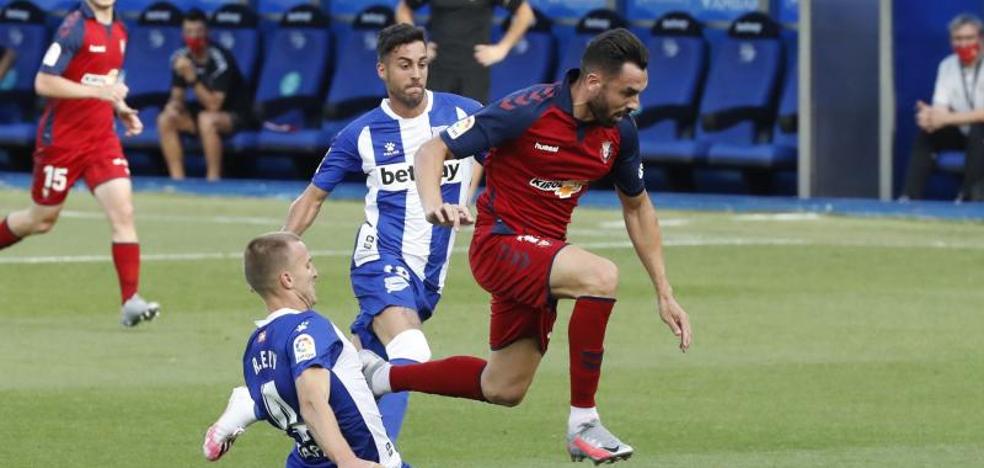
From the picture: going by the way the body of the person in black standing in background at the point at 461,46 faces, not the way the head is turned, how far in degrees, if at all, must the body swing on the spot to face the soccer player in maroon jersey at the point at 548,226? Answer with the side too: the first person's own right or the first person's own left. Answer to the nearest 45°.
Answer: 0° — they already face them

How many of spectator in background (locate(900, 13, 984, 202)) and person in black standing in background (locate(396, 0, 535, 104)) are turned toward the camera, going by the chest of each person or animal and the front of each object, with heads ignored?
2

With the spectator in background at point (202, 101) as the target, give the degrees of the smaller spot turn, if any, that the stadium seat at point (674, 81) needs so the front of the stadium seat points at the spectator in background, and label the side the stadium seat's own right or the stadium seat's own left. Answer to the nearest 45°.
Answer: approximately 45° to the stadium seat's own right

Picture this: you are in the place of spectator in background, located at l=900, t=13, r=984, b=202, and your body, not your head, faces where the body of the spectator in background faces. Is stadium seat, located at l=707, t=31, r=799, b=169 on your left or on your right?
on your right

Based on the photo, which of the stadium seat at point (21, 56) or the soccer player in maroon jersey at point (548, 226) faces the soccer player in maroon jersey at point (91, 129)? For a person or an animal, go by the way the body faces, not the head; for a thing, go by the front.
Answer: the stadium seat

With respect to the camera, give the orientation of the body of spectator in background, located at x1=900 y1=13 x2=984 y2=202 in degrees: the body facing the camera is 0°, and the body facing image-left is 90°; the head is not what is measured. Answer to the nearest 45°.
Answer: approximately 0°
